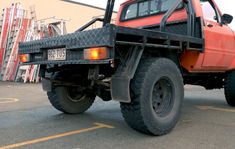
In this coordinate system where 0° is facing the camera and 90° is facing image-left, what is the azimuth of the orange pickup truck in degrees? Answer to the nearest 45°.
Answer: approximately 225°
